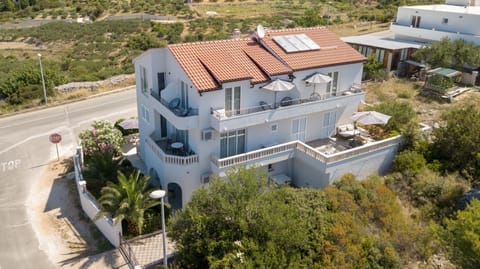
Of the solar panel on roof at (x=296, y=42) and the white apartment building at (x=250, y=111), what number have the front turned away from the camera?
0

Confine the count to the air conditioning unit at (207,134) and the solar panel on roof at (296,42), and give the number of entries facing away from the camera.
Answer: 0

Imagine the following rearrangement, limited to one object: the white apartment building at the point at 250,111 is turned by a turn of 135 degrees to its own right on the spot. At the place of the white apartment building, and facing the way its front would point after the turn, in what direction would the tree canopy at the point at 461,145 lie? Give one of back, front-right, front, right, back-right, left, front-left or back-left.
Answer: back

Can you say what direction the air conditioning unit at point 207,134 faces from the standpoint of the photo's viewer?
facing the viewer and to the right of the viewer

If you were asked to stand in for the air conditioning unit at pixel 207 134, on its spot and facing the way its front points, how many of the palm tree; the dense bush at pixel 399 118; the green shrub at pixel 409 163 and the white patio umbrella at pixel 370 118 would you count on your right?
1

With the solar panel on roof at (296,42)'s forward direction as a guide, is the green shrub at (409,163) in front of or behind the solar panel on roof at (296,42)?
in front

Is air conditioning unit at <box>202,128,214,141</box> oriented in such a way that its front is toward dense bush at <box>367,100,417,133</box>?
no

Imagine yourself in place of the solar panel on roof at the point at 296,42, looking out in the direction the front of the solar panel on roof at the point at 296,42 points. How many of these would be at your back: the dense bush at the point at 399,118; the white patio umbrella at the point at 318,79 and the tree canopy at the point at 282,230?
0

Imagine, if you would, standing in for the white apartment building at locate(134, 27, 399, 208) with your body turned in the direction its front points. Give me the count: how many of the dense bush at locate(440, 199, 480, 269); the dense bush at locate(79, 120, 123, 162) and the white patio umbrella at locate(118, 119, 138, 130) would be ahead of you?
1

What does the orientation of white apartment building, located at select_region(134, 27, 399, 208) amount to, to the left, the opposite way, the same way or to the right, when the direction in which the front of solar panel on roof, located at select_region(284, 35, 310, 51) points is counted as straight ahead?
the same way

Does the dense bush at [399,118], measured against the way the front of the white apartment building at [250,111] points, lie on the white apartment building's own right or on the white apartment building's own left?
on the white apartment building's own left

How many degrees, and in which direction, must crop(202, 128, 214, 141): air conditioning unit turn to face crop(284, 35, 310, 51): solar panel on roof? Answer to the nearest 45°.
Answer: approximately 90° to its left

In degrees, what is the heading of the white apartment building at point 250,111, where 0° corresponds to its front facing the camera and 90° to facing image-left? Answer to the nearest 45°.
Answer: approximately 315°

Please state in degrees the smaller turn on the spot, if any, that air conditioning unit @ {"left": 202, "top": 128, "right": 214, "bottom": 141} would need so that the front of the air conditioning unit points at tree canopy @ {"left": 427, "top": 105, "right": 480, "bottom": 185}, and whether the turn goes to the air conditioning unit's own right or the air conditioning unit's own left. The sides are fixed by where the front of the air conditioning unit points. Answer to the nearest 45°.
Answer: approximately 45° to the air conditioning unit's own left

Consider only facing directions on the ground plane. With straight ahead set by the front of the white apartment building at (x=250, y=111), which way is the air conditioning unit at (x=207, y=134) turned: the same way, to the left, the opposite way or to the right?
the same way

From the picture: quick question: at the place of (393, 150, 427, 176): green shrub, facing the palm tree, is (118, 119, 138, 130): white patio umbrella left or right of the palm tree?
right
